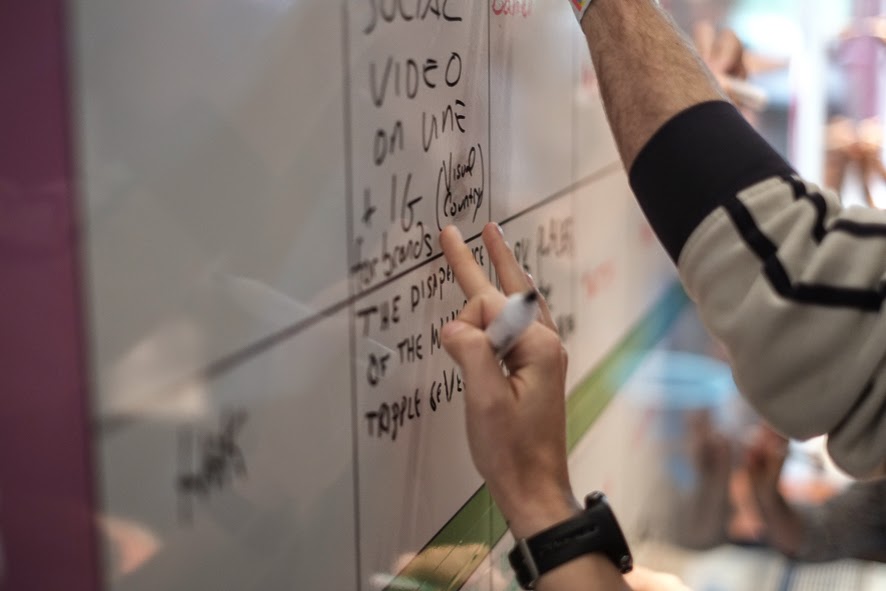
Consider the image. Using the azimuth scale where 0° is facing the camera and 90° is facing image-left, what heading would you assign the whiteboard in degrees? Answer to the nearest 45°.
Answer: approximately 315°
